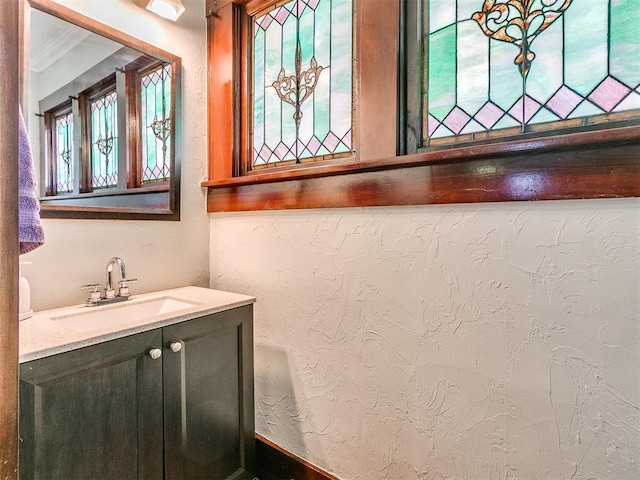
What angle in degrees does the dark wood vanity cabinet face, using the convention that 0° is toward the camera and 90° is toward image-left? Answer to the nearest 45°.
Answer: approximately 315°

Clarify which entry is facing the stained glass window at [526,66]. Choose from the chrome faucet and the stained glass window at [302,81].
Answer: the chrome faucet

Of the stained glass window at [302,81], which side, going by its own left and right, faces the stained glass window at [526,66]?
left

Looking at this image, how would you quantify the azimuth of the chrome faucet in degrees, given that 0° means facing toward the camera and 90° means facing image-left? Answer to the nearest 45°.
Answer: approximately 315°

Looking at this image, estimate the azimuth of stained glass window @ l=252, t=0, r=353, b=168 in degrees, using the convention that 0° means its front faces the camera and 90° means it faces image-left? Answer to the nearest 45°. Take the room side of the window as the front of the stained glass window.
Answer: approximately 45°
